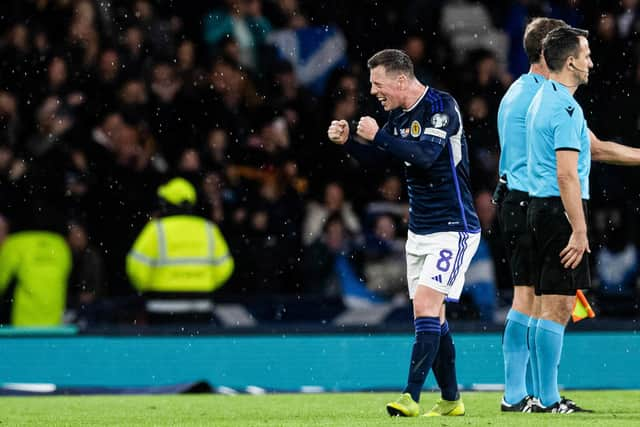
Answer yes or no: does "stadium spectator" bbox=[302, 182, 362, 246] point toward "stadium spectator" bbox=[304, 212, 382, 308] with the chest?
yes

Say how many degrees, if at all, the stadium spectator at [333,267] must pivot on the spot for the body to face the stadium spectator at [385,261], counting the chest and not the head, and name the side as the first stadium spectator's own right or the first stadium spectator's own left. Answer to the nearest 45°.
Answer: approximately 90° to the first stadium spectator's own left

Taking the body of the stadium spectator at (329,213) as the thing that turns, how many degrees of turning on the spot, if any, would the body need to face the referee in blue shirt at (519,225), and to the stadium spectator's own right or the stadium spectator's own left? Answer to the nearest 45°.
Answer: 0° — they already face them

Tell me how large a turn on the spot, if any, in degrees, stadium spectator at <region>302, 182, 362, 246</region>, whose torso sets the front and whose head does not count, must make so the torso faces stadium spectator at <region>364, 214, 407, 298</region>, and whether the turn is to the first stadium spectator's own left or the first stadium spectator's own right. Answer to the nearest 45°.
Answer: approximately 45° to the first stadium spectator's own left

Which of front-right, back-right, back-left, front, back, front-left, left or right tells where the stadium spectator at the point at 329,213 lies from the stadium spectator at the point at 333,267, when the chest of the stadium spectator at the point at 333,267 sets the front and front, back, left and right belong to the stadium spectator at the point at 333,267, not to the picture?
back
